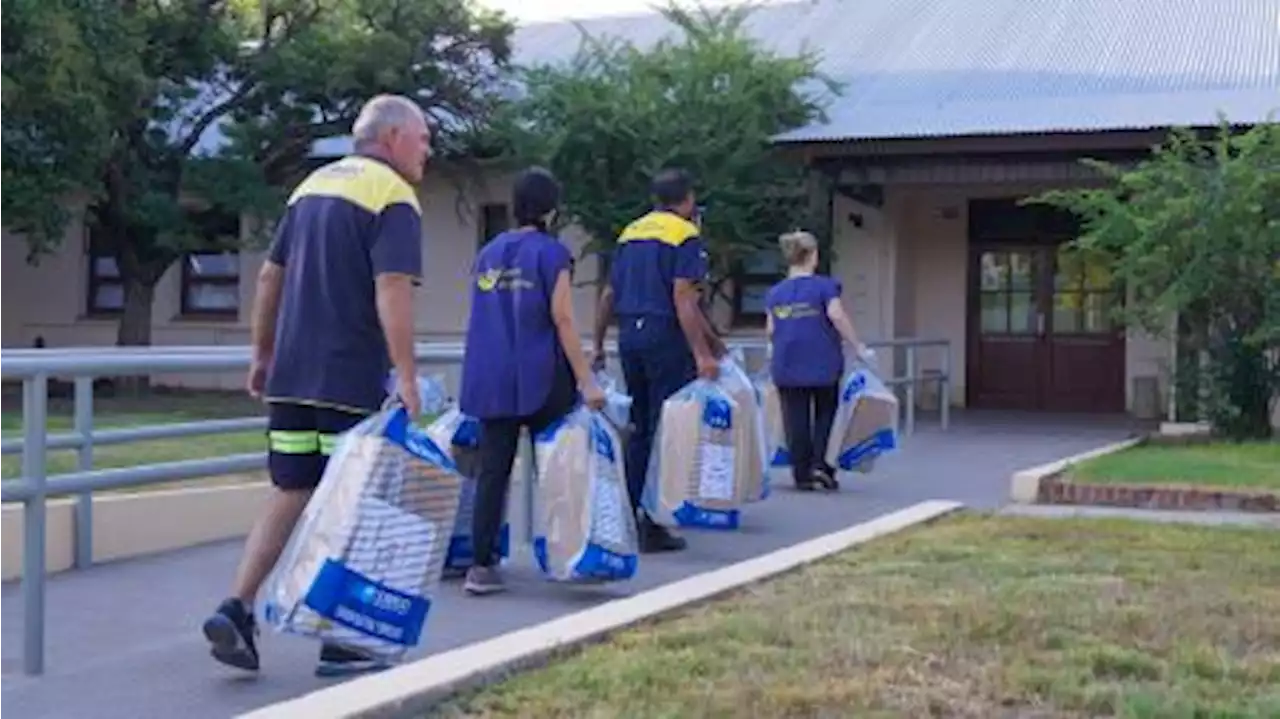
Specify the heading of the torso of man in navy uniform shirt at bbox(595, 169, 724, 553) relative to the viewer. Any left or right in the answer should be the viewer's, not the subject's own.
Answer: facing away from the viewer and to the right of the viewer

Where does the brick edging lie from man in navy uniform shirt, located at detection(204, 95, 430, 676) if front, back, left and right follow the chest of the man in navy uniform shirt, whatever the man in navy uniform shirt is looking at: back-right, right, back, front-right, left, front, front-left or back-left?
front

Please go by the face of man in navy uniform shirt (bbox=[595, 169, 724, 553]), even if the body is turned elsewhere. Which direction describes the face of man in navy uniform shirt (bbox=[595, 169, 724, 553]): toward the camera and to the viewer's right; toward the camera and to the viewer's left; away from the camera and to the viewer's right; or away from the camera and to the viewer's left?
away from the camera and to the viewer's right

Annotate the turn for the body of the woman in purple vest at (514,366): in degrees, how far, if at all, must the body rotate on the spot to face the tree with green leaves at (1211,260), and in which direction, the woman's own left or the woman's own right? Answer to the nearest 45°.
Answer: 0° — they already face it

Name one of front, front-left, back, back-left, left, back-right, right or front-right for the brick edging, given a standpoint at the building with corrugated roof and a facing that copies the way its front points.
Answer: front

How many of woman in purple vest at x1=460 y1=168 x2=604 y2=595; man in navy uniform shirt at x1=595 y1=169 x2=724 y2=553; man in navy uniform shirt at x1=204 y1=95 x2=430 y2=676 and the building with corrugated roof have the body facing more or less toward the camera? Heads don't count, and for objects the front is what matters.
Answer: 1

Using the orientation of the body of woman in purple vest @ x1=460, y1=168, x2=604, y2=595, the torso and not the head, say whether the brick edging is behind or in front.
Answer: in front

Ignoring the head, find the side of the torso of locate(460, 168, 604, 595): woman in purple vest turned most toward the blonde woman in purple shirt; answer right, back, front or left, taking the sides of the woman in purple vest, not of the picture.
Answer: front

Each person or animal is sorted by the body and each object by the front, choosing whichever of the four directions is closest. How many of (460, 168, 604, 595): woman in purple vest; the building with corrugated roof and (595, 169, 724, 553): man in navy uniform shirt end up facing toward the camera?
1

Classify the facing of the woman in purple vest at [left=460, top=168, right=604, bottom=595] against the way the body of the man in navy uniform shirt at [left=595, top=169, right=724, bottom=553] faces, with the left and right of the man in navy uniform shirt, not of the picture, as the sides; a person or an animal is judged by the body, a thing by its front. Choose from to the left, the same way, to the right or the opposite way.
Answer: the same way

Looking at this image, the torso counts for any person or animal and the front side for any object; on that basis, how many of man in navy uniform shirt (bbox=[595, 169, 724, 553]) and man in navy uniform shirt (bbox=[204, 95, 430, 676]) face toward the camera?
0

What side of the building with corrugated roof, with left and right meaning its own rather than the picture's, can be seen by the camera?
front

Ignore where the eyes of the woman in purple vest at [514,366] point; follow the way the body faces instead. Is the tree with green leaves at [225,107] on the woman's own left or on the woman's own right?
on the woman's own left

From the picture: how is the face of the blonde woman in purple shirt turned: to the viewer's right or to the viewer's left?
to the viewer's right

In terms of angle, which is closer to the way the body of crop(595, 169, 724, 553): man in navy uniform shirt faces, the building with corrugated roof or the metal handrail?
the building with corrugated roof

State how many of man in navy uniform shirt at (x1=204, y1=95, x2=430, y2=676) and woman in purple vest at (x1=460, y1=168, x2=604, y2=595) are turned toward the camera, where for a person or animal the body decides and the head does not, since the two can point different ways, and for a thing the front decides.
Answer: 0

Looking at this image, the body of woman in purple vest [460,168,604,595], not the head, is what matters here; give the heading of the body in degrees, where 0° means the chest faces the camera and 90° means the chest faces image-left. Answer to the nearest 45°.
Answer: approximately 225°

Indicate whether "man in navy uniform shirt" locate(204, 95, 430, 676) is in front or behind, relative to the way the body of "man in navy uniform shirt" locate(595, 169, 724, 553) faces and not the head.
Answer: behind

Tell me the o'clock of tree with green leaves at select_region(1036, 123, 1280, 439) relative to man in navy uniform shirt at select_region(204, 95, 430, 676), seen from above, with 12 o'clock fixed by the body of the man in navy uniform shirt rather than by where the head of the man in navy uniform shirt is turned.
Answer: The tree with green leaves is roughly at 12 o'clock from the man in navy uniform shirt.

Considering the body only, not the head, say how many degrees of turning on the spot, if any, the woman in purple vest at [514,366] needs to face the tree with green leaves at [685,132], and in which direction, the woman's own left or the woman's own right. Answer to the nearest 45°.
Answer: approximately 45° to the woman's own left
